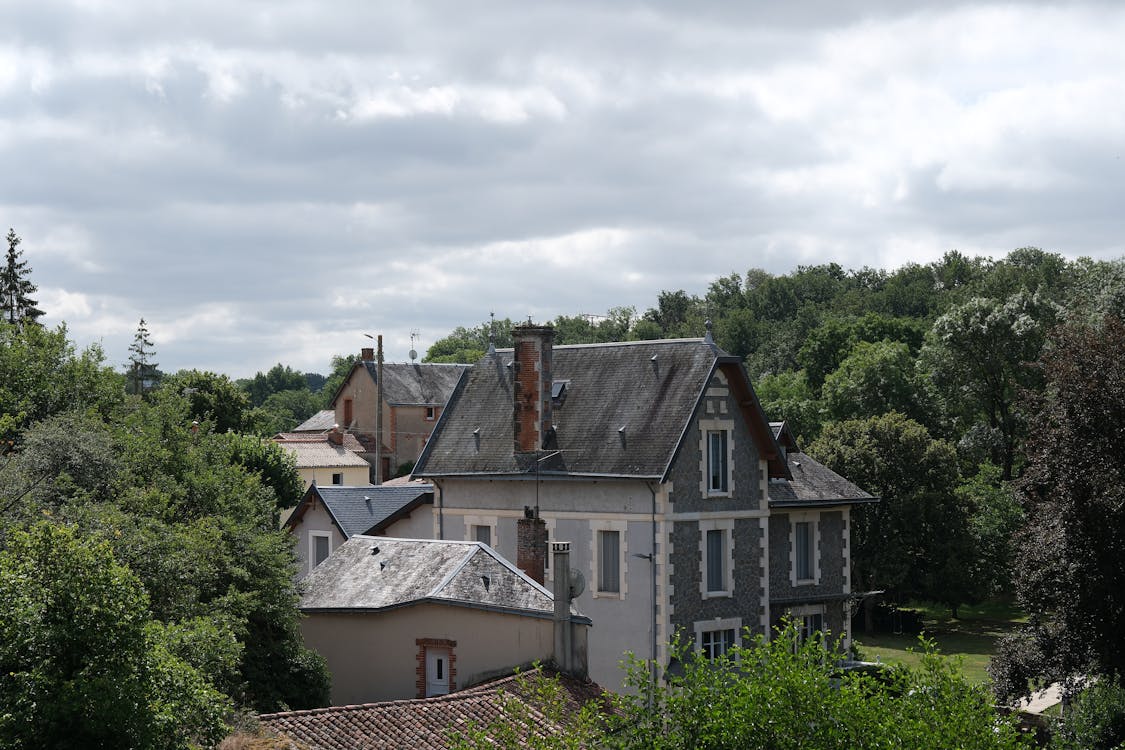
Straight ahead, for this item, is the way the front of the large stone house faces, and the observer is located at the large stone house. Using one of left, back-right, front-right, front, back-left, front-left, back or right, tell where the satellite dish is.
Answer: front-right

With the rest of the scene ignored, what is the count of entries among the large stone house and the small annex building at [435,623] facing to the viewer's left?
0

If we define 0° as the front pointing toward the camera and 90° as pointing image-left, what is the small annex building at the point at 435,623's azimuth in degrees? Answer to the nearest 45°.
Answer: approximately 0°

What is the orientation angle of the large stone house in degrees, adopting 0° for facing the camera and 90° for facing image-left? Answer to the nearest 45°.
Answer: approximately 315°

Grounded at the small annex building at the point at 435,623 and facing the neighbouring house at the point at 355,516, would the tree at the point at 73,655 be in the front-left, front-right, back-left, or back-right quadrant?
back-left

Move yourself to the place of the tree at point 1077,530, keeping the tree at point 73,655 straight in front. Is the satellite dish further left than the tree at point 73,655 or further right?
right

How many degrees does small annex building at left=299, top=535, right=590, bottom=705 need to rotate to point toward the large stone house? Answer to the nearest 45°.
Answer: approximately 135° to its left

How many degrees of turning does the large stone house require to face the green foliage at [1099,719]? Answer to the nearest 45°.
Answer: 0° — it already faces it

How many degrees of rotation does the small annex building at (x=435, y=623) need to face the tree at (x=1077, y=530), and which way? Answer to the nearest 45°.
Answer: approximately 90° to its left

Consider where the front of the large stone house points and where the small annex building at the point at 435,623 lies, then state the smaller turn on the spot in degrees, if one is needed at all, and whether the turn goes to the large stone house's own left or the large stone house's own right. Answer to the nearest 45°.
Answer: approximately 90° to the large stone house's own right

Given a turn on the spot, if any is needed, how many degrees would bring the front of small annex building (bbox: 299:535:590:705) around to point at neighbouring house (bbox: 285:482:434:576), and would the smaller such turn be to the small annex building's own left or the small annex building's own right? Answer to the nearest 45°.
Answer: approximately 180°
